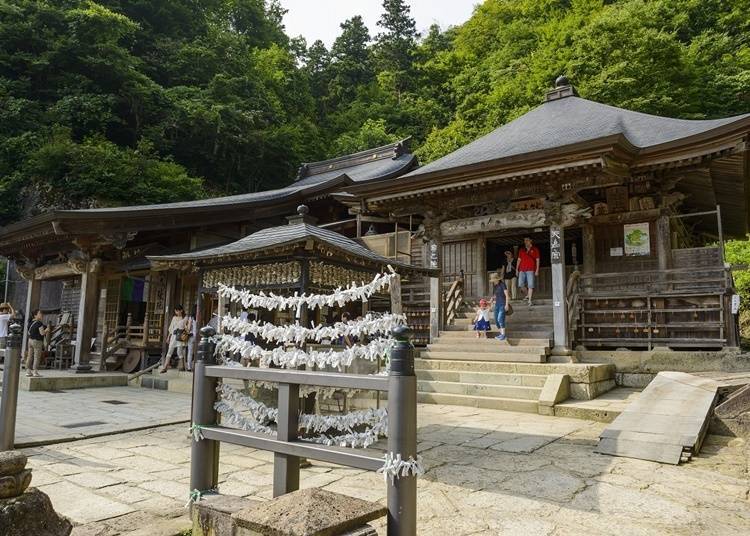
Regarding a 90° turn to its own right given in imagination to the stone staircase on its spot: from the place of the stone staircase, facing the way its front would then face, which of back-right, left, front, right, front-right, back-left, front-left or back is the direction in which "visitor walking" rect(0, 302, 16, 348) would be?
front

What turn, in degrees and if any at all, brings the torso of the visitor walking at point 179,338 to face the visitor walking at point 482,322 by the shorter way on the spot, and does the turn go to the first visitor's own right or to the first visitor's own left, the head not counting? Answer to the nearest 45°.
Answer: approximately 90° to the first visitor's own left

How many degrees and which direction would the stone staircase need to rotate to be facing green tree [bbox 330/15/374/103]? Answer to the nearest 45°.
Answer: approximately 180°

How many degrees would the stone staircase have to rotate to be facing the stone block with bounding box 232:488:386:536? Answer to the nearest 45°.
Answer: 0° — it already faces it

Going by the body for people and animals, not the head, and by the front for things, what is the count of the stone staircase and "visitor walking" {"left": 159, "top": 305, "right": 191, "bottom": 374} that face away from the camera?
0

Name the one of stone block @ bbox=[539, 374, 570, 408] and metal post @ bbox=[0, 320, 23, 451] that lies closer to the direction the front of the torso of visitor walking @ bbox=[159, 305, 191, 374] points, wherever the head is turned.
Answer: the metal post

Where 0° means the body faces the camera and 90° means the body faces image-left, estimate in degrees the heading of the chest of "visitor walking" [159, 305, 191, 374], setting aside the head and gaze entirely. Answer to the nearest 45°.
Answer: approximately 45°

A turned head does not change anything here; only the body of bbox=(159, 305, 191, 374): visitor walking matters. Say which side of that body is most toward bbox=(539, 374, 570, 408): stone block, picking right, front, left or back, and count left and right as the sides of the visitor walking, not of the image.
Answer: left

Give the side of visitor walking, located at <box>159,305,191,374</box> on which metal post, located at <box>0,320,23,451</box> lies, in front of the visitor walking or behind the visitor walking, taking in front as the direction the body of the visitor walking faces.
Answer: in front

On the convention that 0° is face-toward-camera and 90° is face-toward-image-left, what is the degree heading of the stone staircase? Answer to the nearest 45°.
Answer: approximately 0°

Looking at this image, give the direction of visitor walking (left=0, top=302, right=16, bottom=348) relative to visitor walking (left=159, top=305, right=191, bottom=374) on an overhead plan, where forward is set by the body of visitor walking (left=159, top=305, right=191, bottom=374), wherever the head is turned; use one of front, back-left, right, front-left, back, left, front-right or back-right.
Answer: front-right

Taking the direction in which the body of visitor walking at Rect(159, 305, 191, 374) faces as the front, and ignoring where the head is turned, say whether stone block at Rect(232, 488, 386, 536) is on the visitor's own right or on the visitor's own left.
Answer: on the visitor's own left
